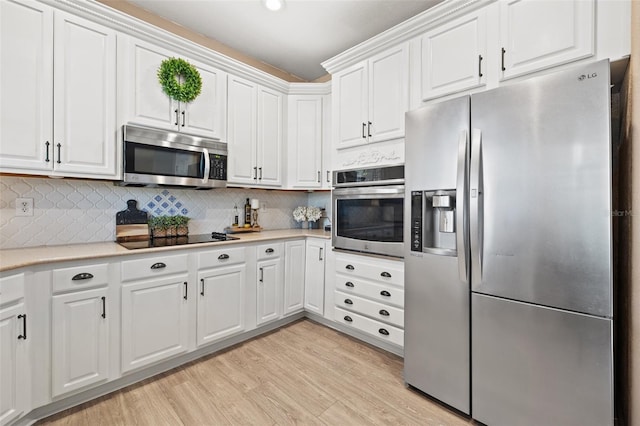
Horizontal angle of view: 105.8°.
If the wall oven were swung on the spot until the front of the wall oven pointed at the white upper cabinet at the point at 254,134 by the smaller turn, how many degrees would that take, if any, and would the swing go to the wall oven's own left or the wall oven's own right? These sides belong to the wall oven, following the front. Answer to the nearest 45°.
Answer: approximately 45° to the wall oven's own right

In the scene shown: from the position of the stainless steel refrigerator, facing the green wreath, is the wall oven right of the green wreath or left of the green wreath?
right

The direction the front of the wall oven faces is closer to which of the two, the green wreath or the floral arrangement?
the green wreath

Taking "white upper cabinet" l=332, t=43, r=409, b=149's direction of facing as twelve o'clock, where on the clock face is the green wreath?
The green wreath is roughly at 1 o'clock from the white upper cabinet.

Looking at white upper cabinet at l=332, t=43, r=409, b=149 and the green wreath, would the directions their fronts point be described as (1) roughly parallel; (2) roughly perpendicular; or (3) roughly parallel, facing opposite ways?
roughly perpendicular

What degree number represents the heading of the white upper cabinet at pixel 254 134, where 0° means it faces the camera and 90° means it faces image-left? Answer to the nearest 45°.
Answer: approximately 315°

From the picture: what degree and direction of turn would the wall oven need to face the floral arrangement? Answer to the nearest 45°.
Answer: approximately 90° to its right

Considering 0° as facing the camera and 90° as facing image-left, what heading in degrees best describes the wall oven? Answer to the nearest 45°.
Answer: approximately 45°

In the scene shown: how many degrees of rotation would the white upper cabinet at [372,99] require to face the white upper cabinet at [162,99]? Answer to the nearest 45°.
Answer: approximately 45° to its right
